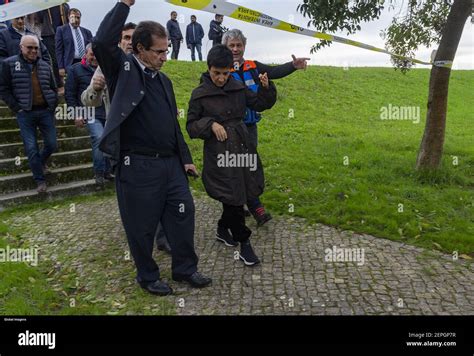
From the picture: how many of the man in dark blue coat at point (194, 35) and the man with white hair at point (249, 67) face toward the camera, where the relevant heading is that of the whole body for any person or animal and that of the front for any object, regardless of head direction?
2

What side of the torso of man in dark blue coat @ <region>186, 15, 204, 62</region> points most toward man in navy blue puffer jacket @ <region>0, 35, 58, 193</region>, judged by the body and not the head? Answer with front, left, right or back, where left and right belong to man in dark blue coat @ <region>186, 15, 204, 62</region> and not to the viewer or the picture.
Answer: front

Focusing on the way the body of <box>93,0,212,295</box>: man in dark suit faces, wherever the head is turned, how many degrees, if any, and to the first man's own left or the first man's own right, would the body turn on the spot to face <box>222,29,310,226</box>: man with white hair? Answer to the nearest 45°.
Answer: approximately 90° to the first man's own left

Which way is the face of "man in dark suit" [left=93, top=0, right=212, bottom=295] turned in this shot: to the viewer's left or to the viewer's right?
to the viewer's right

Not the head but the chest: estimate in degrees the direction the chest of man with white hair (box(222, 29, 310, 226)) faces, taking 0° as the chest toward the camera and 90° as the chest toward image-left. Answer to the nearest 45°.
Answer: approximately 0°

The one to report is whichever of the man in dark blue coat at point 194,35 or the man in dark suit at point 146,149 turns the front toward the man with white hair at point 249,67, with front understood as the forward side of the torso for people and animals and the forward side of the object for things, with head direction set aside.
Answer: the man in dark blue coat

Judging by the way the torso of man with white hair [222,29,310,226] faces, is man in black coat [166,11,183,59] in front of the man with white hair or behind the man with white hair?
behind

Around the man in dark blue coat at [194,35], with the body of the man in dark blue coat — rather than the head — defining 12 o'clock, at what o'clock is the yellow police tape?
The yellow police tape is roughly at 12 o'clock from the man in dark blue coat.

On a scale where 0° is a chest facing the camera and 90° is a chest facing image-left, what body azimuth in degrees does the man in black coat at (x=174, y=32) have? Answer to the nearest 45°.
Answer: approximately 315°

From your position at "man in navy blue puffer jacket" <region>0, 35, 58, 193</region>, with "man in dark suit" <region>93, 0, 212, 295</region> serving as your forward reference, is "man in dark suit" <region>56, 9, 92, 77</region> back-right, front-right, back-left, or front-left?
back-left

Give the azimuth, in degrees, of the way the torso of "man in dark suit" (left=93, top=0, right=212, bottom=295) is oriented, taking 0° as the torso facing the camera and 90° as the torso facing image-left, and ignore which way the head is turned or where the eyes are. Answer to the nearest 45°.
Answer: approximately 315°
